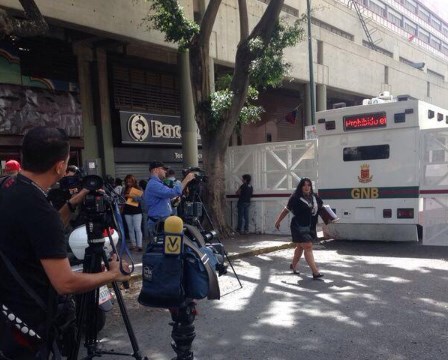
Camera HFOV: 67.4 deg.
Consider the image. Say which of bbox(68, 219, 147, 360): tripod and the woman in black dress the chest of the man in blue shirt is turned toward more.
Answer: the woman in black dress

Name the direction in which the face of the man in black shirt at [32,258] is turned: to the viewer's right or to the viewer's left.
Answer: to the viewer's right

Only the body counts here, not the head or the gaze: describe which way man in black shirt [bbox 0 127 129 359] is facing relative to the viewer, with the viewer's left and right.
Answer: facing away from the viewer and to the right of the viewer

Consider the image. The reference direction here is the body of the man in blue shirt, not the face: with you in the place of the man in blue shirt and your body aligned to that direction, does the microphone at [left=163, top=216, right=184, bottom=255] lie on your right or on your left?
on your right

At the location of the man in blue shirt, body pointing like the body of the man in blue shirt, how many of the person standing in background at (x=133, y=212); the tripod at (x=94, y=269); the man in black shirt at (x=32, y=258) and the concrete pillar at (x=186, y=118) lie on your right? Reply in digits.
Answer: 2

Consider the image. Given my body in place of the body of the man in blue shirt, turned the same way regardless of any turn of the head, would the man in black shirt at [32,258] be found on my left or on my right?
on my right

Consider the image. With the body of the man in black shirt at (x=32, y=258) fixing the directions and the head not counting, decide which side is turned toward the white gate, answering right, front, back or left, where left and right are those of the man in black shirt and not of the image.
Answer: front

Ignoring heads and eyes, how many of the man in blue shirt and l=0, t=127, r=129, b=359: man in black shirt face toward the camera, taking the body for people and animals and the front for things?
0

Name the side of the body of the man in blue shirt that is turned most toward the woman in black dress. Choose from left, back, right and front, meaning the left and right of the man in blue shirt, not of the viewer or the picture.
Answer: front

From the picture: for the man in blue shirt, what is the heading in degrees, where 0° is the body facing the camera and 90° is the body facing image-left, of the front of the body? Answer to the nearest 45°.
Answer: approximately 270°

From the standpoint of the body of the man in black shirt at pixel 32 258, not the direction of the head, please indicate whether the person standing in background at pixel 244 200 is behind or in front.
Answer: in front
